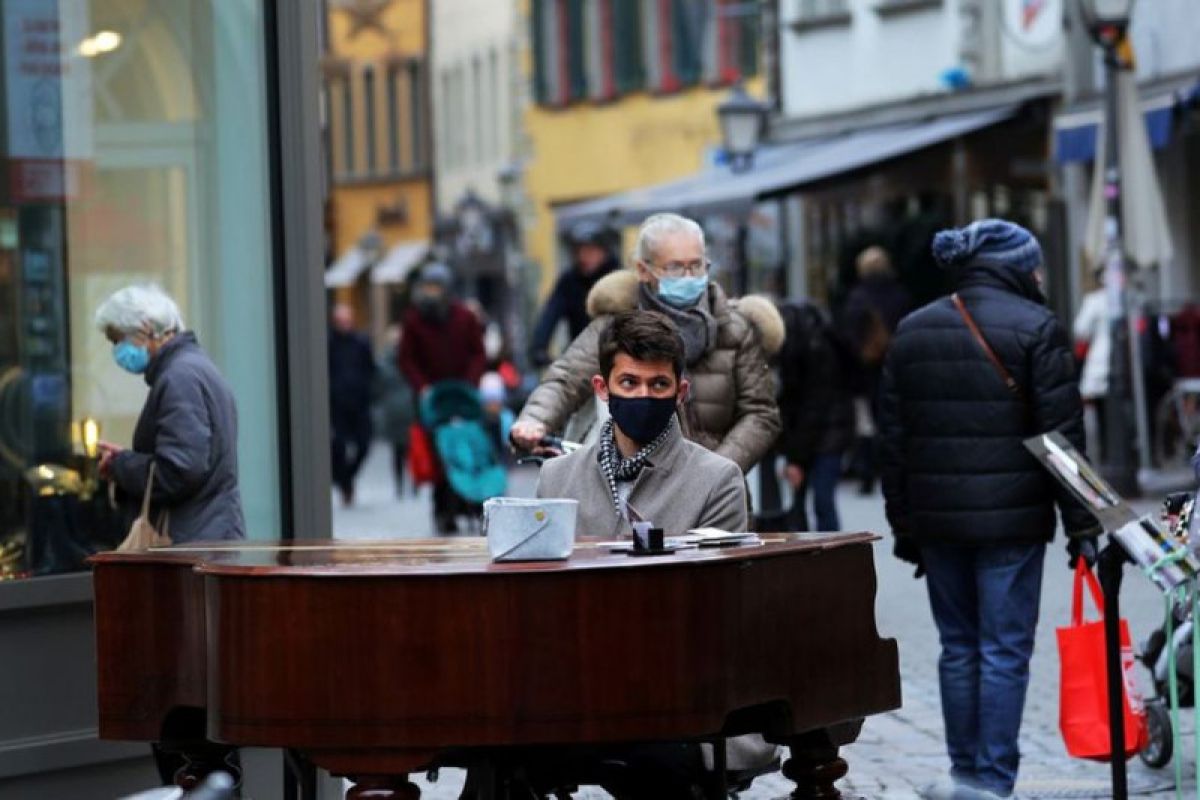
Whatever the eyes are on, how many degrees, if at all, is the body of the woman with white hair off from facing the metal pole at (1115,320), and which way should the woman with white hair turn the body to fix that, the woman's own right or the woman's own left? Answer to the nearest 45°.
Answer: approximately 135° to the woman's own right

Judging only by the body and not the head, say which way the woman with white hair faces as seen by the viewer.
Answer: to the viewer's left

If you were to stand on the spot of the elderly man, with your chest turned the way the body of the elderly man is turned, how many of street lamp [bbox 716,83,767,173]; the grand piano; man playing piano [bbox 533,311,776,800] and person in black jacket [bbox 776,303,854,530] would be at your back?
2

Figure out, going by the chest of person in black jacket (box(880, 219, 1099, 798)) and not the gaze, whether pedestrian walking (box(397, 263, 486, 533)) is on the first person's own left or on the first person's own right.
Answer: on the first person's own left

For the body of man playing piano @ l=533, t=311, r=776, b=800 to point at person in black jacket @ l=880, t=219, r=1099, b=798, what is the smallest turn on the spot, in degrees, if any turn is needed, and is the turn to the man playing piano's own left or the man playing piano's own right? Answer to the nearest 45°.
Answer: approximately 135° to the man playing piano's own left

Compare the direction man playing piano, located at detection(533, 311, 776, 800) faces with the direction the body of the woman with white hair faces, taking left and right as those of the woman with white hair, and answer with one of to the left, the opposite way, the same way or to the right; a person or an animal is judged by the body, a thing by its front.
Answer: to the left

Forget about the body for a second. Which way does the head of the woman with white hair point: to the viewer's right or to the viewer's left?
to the viewer's left

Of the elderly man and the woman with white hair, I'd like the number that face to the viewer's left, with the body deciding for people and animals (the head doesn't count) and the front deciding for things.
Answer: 1
